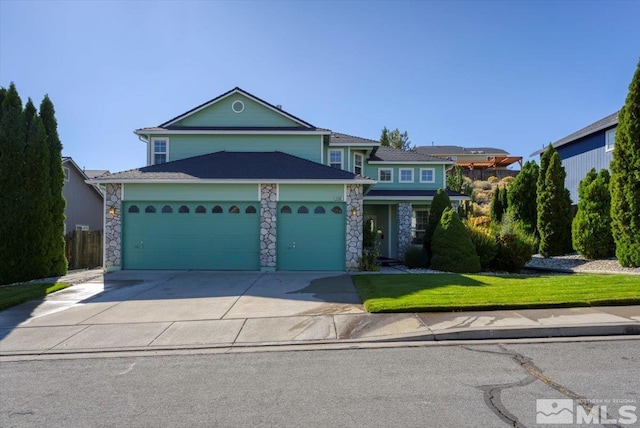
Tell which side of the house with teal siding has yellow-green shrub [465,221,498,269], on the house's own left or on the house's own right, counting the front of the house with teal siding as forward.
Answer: on the house's own left

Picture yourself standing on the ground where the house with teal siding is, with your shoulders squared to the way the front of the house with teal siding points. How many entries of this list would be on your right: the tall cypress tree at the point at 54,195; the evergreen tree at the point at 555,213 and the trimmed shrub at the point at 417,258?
1

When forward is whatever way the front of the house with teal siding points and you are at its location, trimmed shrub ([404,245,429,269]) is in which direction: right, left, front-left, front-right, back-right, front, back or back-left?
left

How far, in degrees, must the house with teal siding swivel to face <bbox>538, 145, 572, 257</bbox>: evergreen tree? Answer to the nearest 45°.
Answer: approximately 90° to its left

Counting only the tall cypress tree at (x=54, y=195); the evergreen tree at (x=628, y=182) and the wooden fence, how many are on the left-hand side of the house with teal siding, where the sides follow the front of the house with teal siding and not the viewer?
1

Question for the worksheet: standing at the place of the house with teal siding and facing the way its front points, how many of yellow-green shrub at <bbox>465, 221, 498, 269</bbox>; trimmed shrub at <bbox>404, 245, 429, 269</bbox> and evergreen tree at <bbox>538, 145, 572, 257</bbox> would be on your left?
3

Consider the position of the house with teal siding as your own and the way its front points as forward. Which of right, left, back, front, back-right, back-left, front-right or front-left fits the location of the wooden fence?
back-right

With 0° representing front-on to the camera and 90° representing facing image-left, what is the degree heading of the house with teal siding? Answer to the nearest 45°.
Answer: approximately 0°

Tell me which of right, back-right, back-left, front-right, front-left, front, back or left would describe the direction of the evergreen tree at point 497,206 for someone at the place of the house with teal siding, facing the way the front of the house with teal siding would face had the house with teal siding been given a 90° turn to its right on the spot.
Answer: back-right

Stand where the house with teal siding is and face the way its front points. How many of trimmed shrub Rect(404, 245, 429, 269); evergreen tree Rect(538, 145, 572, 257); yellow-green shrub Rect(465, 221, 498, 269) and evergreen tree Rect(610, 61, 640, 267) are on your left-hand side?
4

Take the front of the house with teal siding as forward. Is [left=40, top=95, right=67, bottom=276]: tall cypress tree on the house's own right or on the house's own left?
on the house's own right

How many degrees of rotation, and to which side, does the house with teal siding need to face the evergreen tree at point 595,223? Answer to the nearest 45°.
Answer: approximately 90° to its left

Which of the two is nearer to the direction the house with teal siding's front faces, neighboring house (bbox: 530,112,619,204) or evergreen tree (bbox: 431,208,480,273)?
the evergreen tree

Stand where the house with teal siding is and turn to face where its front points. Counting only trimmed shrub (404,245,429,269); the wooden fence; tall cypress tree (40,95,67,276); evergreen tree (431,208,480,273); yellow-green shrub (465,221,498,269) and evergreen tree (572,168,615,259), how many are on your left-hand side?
4

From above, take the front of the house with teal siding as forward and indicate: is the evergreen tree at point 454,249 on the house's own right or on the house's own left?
on the house's own left

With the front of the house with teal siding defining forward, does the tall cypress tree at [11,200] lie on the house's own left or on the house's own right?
on the house's own right

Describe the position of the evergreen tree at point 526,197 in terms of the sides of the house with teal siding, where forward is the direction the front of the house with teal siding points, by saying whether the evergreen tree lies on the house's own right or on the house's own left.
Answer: on the house's own left
